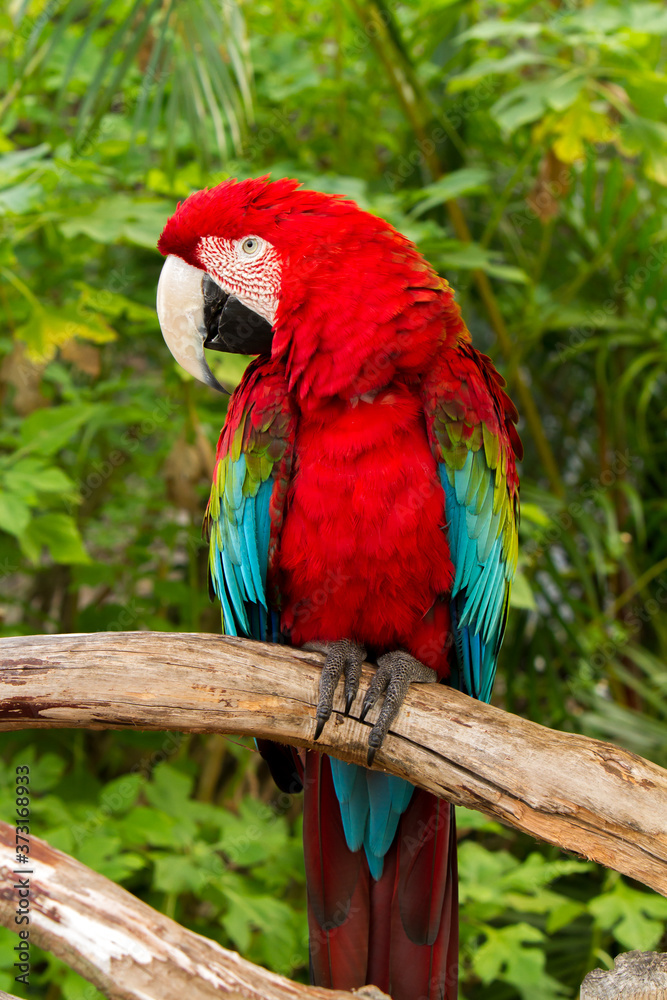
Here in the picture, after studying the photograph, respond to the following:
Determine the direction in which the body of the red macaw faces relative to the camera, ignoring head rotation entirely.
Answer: toward the camera

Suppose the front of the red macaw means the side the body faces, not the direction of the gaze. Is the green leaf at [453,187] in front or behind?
behind
